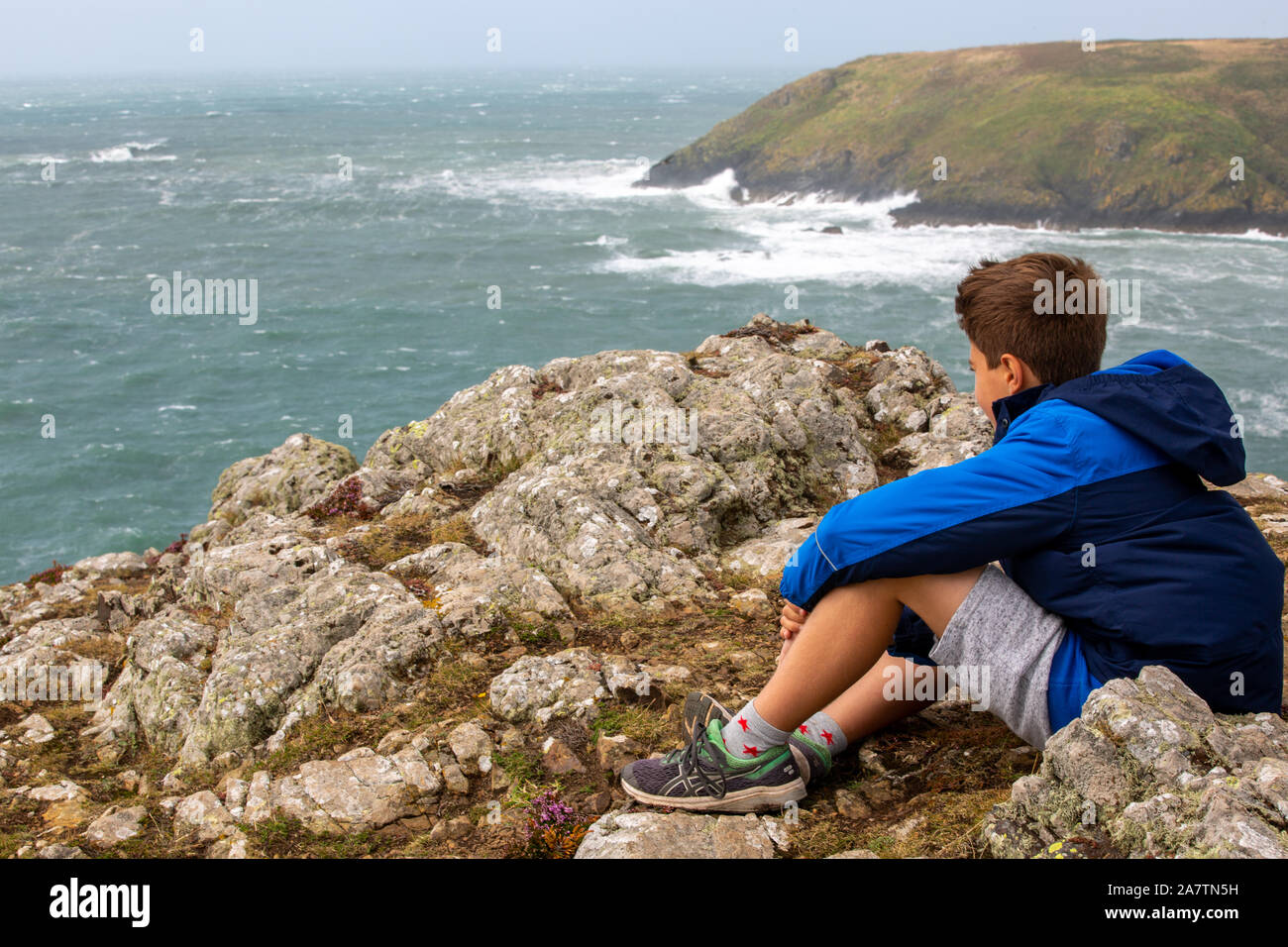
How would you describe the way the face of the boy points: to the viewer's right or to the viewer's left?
to the viewer's left

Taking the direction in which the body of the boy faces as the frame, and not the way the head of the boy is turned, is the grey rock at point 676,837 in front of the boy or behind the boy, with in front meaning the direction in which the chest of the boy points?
in front

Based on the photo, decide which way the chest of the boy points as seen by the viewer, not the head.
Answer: to the viewer's left

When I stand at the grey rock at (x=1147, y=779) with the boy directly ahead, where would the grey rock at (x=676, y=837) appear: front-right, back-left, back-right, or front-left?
front-left
